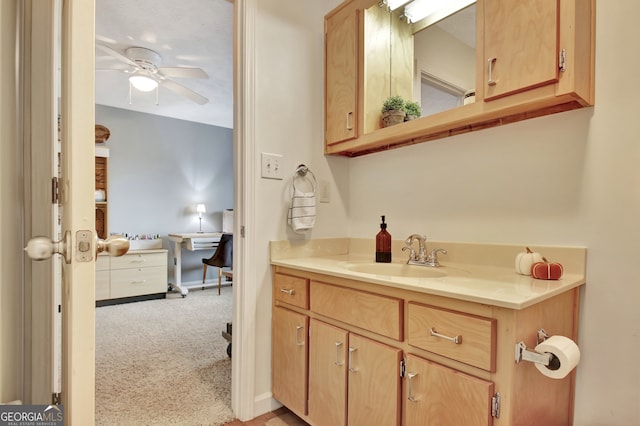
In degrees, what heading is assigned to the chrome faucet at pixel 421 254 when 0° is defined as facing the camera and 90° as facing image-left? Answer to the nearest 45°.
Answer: approximately 45°

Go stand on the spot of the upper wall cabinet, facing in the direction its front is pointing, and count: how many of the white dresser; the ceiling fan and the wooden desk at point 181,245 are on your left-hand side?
0

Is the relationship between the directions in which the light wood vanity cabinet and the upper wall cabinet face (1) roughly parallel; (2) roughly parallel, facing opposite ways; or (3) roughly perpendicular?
roughly parallel

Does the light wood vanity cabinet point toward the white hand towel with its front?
no

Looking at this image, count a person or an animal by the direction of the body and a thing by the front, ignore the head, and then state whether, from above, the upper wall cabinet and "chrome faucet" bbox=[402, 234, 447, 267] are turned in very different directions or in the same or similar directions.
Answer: same or similar directions

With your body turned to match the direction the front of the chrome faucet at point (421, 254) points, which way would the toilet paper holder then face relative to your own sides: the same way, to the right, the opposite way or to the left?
to the left

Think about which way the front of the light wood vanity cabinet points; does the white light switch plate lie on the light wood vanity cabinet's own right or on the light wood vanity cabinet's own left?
on the light wood vanity cabinet's own right

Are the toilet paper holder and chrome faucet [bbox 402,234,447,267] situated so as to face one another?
no

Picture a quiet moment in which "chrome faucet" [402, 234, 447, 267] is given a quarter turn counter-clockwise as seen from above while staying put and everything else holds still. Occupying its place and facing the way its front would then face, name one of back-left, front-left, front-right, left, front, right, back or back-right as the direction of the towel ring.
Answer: back-right

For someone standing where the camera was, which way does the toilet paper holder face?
facing the viewer and to the right of the viewer

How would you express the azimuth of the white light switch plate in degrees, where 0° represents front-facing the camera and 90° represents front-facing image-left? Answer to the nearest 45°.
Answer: approximately 315°

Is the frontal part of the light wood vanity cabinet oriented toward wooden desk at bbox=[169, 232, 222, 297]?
no

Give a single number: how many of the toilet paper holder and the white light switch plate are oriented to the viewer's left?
0

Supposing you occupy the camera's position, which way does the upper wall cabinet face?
facing the viewer and to the left of the viewer

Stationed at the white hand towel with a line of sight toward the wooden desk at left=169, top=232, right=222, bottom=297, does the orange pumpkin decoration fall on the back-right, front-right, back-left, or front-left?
back-right

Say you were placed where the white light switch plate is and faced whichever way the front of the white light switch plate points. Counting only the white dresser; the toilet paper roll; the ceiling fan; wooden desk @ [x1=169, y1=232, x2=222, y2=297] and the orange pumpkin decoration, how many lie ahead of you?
2

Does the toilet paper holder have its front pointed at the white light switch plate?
no

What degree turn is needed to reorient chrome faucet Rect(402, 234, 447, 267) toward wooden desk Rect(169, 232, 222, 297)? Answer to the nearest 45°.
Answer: approximately 90° to its right

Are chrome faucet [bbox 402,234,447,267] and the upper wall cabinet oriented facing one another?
no
